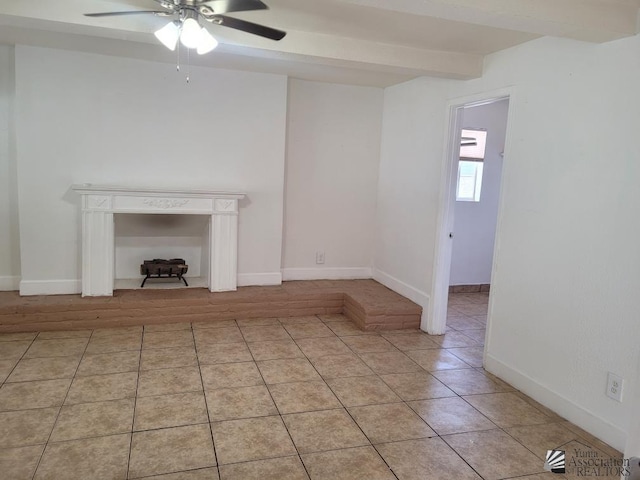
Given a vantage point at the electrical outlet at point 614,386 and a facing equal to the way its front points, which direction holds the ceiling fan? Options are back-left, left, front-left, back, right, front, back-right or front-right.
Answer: front

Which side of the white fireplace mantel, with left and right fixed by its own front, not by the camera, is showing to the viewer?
front

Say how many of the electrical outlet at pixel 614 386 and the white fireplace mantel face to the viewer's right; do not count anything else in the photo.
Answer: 0

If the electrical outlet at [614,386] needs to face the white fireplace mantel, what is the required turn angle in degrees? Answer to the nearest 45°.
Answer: approximately 45° to its right

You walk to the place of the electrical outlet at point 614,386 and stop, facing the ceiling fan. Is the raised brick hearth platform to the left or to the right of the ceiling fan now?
right

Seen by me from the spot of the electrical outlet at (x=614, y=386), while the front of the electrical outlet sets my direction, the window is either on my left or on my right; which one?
on my right

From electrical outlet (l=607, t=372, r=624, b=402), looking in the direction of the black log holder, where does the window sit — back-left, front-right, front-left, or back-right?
front-right

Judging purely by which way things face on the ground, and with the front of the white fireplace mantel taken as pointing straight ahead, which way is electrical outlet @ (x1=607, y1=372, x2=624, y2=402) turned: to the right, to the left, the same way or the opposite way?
to the right

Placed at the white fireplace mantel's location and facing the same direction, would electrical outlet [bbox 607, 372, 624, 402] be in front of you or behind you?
in front

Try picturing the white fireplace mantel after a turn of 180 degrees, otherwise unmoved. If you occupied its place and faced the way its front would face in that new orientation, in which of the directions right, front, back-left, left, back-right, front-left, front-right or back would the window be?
right

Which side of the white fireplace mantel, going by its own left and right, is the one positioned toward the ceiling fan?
front

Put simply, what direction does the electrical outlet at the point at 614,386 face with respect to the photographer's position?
facing the viewer and to the left of the viewer
